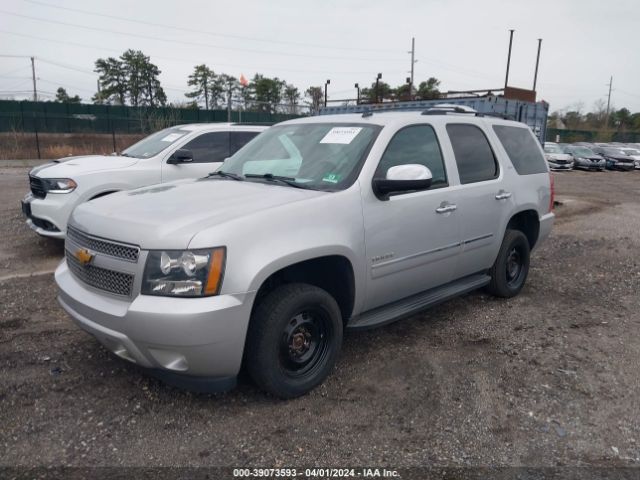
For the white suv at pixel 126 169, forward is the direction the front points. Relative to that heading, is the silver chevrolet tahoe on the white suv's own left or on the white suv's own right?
on the white suv's own left

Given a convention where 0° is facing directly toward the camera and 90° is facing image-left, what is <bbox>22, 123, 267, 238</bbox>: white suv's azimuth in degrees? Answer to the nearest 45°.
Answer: approximately 45°

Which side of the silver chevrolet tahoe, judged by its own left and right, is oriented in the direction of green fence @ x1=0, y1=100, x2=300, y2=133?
right

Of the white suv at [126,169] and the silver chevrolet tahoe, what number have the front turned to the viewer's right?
0

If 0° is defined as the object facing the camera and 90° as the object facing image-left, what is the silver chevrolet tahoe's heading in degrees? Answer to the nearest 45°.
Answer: approximately 45°

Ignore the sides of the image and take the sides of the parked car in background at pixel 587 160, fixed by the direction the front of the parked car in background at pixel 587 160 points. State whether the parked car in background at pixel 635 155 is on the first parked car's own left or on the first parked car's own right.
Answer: on the first parked car's own left

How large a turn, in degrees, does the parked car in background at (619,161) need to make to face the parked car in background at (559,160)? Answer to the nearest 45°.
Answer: approximately 90° to its right

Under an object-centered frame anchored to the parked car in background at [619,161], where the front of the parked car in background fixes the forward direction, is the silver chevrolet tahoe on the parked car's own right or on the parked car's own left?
on the parked car's own right

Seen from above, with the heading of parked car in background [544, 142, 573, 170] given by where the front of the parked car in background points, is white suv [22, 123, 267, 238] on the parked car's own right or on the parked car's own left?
on the parked car's own right

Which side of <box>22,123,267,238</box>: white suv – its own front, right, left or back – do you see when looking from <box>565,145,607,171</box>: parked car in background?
back

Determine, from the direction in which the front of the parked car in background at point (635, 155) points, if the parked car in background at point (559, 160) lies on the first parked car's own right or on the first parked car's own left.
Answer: on the first parked car's own right

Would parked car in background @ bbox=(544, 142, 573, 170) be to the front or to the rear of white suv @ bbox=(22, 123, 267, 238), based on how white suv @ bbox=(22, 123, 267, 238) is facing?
to the rear

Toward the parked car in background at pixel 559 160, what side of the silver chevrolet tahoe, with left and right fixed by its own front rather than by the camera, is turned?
back
